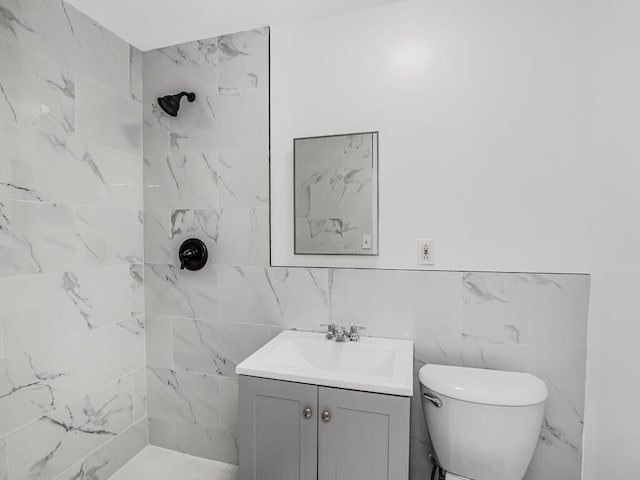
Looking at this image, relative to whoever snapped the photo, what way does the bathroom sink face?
facing the viewer

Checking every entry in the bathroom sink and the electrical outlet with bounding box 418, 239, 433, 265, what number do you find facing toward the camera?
2

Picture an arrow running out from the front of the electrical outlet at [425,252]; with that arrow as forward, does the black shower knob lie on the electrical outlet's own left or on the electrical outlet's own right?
on the electrical outlet's own right

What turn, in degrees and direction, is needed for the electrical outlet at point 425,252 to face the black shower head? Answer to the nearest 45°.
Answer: approximately 90° to its right

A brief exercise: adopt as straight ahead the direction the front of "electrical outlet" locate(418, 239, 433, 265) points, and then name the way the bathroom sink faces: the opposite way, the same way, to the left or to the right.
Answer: the same way

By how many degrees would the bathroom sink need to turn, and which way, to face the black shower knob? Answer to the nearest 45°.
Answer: approximately 135° to its right

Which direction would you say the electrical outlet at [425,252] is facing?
toward the camera
